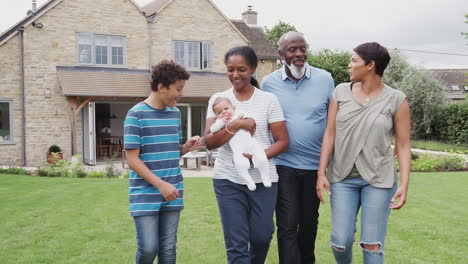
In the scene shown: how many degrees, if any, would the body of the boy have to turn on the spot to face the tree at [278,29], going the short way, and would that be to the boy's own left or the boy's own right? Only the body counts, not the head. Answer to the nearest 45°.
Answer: approximately 135° to the boy's own left

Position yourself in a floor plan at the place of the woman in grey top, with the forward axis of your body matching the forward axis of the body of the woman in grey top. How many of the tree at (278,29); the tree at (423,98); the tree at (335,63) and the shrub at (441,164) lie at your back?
4

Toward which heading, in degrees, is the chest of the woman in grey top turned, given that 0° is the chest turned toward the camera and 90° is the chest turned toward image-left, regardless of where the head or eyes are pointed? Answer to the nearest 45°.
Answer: approximately 0°

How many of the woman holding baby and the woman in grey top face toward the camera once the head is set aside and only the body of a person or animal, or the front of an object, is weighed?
2

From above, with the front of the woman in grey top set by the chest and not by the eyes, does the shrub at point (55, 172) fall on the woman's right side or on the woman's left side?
on the woman's right side

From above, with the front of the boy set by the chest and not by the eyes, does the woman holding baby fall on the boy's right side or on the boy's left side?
on the boy's left side

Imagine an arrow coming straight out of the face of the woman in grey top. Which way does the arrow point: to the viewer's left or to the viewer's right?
to the viewer's left

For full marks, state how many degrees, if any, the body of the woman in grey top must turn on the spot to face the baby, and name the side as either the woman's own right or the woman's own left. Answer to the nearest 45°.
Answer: approximately 90° to the woman's own right

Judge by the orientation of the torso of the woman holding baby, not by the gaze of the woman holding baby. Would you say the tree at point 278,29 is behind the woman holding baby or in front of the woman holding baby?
behind

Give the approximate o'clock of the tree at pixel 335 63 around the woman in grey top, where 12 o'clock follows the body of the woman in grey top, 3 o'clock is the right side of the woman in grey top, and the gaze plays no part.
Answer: The tree is roughly at 6 o'clock from the woman in grey top.

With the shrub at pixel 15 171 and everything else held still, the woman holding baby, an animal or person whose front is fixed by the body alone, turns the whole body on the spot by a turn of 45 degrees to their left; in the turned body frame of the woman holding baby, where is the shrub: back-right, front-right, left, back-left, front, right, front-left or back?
back
